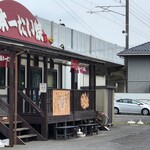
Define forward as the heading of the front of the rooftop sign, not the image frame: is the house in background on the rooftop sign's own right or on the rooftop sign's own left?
on the rooftop sign's own left

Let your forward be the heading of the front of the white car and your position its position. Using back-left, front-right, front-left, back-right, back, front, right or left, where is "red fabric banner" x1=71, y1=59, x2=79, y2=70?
right

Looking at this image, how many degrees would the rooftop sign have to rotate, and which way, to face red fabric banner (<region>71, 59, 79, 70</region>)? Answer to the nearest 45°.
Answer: approximately 45° to its left

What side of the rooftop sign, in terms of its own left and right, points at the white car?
left

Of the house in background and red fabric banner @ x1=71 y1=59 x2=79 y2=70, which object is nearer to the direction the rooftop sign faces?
the red fabric banner

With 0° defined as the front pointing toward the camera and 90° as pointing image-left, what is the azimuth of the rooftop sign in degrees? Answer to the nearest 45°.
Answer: approximately 315°
